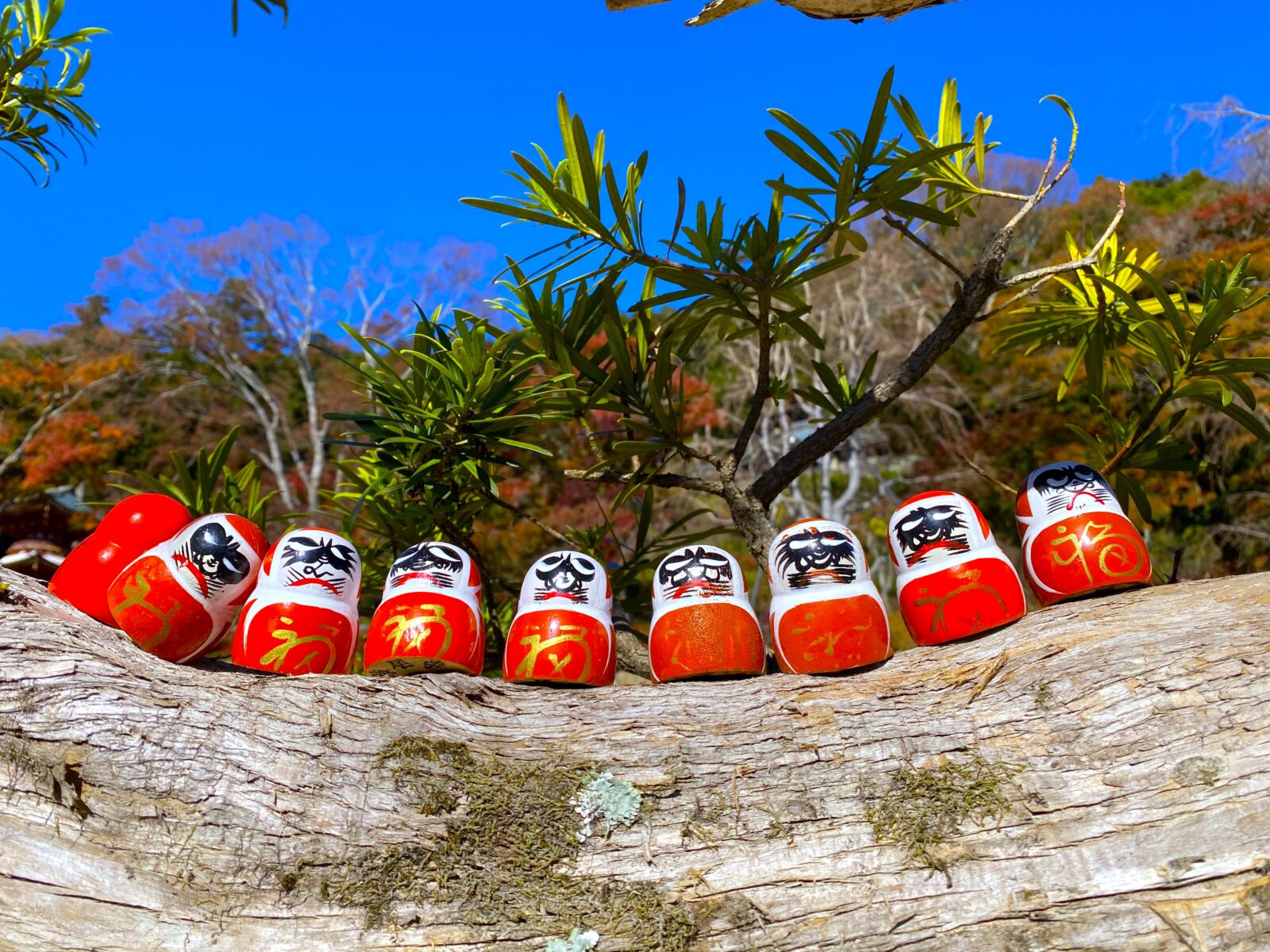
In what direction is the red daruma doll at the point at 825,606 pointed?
toward the camera

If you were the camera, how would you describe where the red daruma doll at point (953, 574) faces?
facing the viewer

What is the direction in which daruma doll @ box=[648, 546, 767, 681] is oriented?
toward the camera

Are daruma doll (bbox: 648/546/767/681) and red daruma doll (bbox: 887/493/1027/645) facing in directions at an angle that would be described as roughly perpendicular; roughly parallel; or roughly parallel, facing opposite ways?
roughly parallel

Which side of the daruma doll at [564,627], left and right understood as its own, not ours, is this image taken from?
front

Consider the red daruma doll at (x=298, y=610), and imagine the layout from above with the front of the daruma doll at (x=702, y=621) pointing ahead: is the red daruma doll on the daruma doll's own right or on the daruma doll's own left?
on the daruma doll's own right

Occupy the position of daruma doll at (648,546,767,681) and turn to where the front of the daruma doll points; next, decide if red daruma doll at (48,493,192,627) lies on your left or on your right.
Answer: on your right
